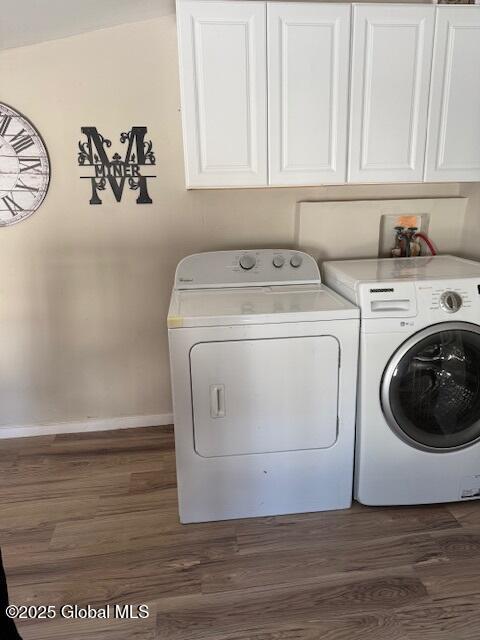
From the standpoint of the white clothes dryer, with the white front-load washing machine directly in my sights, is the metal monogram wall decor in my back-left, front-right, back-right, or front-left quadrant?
back-left

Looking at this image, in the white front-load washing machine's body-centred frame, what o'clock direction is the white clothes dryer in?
The white clothes dryer is roughly at 2 o'clock from the white front-load washing machine.

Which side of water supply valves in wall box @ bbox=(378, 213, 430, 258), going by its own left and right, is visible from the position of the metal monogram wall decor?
right

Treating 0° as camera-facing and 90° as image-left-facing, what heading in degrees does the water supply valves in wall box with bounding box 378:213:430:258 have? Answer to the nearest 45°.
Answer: approximately 0°

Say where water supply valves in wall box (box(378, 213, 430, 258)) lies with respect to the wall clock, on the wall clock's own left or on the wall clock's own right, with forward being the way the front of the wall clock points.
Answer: on the wall clock's own left

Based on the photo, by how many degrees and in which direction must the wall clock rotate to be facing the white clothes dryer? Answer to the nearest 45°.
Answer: approximately 45° to its left

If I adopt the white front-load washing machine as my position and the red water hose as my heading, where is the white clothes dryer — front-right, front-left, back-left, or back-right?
back-left

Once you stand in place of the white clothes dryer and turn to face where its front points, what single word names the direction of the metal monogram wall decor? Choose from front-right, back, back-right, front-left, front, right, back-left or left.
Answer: back-right

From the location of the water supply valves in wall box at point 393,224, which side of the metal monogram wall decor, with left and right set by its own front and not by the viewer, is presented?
left

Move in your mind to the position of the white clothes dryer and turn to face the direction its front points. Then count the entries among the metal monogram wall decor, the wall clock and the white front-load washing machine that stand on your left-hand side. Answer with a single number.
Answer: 1

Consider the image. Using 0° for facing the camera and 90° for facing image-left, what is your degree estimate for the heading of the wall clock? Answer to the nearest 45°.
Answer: approximately 0°
